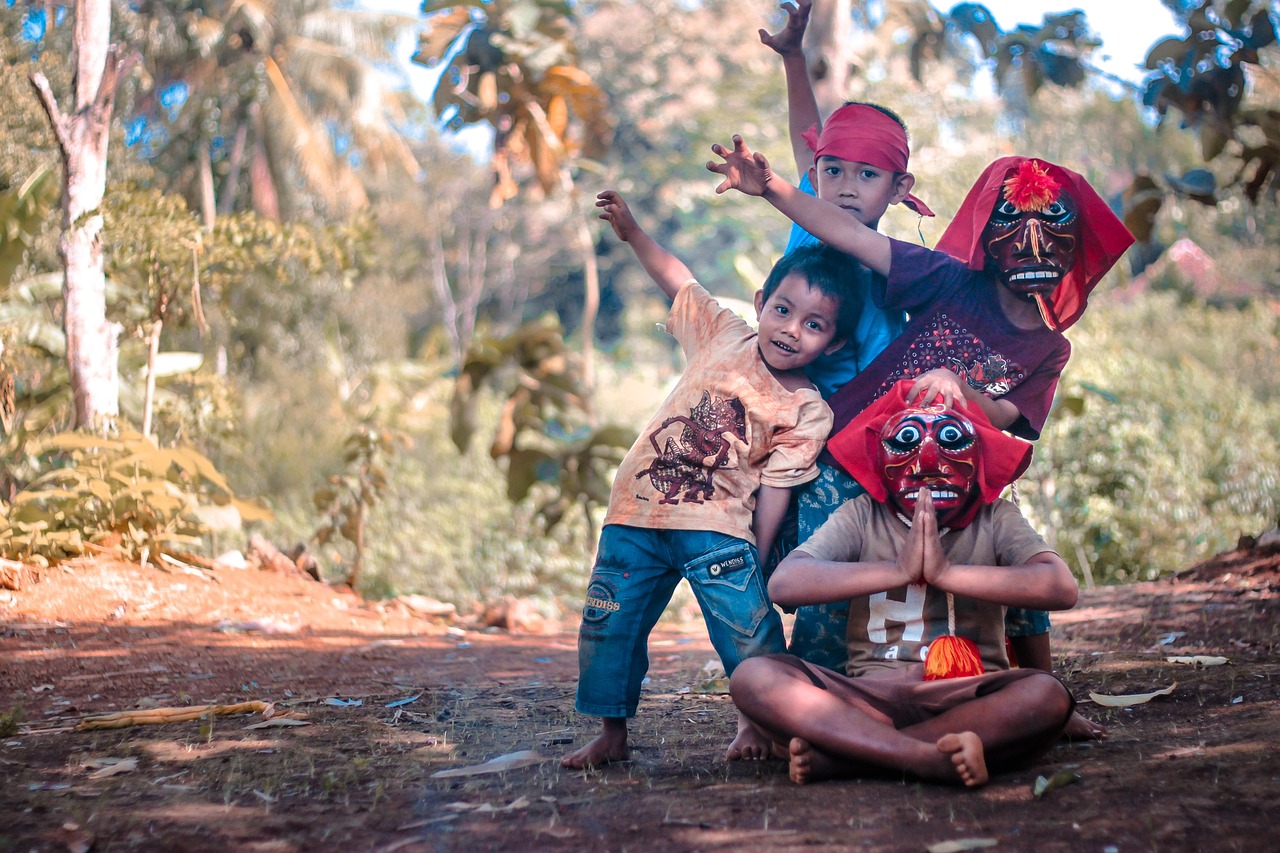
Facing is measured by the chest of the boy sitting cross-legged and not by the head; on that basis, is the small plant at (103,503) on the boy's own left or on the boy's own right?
on the boy's own right

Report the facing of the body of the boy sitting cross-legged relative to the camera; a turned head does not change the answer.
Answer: toward the camera

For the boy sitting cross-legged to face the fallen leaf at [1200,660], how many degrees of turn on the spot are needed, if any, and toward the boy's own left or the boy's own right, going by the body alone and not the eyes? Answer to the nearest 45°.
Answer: approximately 135° to the boy's own left

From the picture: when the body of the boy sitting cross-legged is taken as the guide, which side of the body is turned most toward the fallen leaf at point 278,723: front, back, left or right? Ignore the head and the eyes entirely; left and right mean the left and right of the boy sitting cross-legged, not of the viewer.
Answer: right

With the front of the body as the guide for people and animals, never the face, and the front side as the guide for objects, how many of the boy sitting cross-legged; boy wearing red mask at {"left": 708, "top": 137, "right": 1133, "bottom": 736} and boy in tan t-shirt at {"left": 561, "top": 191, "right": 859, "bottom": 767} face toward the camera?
3

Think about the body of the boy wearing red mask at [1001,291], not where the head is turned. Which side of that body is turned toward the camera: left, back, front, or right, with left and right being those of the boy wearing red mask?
front
